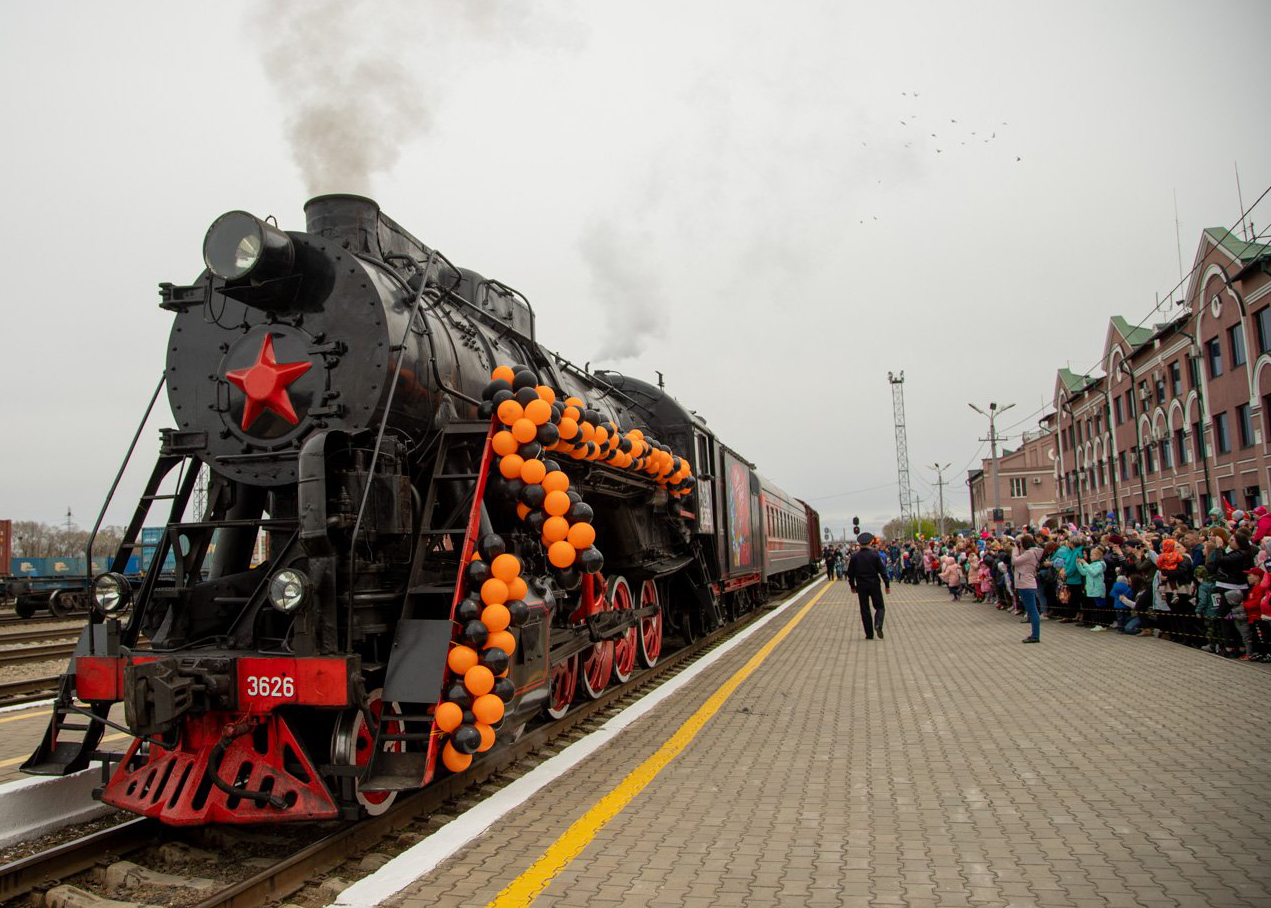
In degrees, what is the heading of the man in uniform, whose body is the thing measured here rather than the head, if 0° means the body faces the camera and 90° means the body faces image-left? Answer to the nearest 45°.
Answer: approximately 180°

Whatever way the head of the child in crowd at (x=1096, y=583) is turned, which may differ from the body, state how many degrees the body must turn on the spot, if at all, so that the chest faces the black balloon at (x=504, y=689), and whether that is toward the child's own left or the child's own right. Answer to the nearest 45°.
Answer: approximately 90° to the child's own left

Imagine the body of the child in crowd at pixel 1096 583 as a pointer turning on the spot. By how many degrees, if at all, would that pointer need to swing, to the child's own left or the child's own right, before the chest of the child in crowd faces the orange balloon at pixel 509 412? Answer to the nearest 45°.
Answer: approximately 90° to the child's own left

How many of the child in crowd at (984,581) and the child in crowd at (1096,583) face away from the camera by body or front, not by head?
0

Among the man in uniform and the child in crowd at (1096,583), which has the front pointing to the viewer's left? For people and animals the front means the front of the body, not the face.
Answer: the child in crowd

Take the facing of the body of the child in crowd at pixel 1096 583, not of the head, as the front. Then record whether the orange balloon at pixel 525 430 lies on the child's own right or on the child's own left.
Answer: on the child's own left

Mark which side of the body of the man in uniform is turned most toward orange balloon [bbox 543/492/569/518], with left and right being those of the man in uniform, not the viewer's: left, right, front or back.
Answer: back

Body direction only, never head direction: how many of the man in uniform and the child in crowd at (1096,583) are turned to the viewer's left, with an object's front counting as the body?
1

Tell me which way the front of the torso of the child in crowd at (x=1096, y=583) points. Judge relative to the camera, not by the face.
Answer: to the viewer's left

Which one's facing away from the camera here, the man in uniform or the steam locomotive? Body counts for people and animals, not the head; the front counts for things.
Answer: the man in uniform

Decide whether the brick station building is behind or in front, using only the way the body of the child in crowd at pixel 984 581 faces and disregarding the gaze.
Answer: behind
